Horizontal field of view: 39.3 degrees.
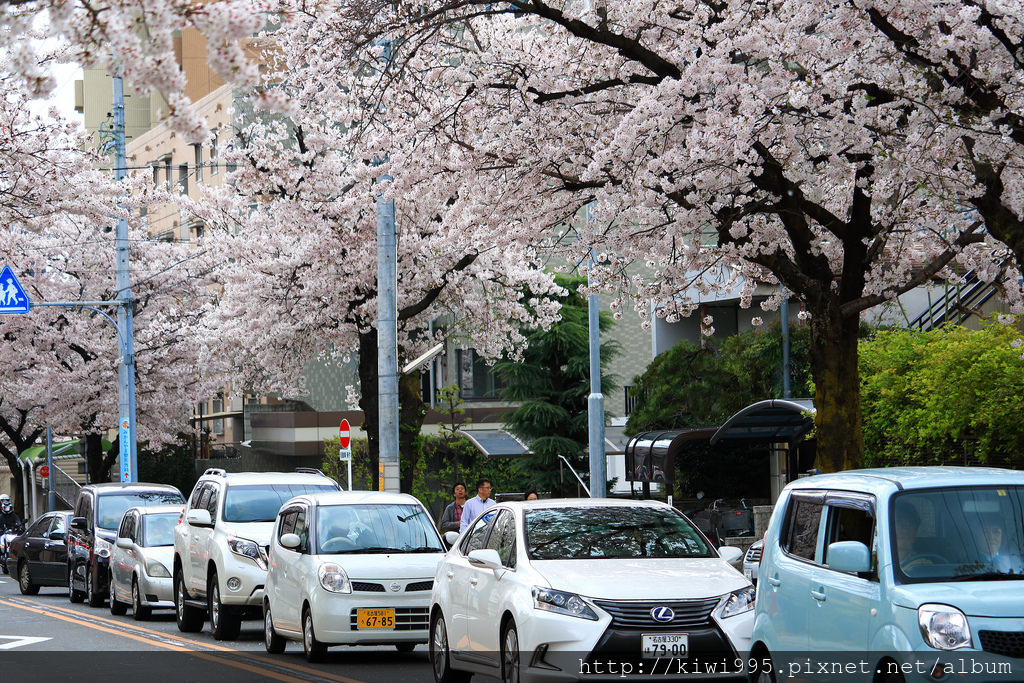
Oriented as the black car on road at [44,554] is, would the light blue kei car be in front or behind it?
in front

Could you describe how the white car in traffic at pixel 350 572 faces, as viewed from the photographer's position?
facing the viewer and to the right of the viewer

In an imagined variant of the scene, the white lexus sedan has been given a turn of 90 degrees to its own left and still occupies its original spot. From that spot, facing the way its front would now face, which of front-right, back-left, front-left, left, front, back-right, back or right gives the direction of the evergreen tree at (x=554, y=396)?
front-left

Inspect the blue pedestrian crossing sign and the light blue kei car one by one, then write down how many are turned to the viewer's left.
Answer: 0

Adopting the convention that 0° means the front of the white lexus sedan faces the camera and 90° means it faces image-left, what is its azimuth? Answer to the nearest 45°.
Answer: approximately 315°

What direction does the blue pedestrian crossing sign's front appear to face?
toward the camera

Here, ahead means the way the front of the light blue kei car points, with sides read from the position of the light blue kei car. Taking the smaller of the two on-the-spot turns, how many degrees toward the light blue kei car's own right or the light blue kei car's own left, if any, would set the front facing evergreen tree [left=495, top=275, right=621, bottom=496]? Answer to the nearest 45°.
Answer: approximately 135° to the light blue kei car's own left

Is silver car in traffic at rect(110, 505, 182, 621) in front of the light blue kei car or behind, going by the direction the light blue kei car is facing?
behind

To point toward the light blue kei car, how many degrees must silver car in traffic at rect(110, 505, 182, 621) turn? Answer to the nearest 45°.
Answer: approximately 45° to its right
